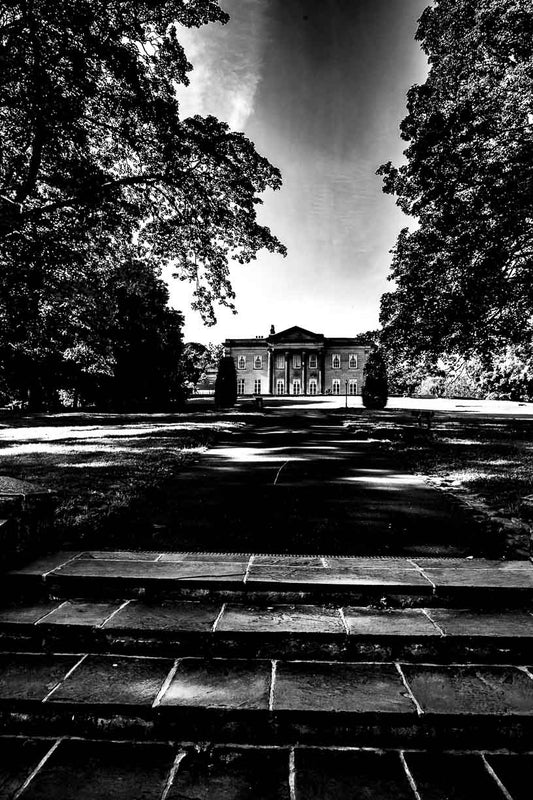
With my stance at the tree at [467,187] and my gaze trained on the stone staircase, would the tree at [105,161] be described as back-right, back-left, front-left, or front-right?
front-right

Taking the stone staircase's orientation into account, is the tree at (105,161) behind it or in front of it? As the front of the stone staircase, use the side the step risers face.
behind

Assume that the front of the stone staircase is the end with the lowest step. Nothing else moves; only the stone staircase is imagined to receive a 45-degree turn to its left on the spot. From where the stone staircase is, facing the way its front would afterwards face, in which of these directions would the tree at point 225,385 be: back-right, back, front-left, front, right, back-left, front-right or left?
back-left

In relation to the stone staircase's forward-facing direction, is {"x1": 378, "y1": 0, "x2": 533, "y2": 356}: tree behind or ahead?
behind

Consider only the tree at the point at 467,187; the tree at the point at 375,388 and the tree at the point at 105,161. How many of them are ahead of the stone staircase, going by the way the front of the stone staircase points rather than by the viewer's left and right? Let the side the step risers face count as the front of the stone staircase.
0

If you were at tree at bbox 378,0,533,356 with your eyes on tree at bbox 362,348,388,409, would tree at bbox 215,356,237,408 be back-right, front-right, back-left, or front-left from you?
front-left

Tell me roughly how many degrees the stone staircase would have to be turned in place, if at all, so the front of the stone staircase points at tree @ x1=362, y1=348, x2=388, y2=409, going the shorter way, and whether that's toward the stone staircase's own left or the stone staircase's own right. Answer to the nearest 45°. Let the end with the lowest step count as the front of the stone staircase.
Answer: approximately 180°

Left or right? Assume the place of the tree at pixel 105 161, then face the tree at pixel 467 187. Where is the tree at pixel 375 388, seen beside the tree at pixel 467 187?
left

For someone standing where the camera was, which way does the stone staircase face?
facing the viewer
